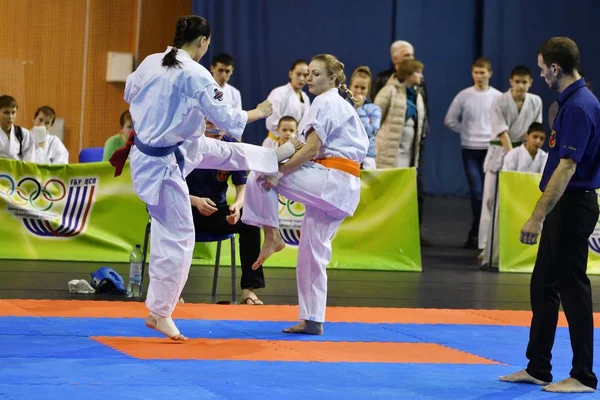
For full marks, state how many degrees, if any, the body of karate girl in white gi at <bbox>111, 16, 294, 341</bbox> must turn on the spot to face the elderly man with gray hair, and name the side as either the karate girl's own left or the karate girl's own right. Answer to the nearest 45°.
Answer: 0° — they already face them

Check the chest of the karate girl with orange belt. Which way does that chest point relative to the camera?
to the viewer's left

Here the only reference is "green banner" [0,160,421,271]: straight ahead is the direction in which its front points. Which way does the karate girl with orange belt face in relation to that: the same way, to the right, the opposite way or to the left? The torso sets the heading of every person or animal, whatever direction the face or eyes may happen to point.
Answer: to the right

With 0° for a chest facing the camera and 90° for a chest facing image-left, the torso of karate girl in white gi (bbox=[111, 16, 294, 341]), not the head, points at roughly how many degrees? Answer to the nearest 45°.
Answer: approximately 225°

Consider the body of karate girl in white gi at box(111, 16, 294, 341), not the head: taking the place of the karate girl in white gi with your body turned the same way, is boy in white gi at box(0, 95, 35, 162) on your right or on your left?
on your left

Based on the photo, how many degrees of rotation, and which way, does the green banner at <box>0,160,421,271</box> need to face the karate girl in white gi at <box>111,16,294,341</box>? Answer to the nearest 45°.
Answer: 0° — it already faces them

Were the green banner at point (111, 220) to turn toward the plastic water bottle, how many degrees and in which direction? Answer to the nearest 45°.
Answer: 0° — it already faces it
